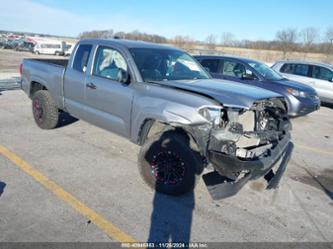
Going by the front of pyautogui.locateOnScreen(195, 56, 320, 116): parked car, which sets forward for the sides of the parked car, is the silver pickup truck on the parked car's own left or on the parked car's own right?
on the parked car's own right

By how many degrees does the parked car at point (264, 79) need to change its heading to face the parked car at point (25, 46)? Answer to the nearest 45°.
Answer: approximately 180°

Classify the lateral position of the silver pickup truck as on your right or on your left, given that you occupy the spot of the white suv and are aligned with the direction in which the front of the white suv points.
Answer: on your right

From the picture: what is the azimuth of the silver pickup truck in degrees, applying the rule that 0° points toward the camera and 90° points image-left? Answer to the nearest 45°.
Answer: approximately 315°

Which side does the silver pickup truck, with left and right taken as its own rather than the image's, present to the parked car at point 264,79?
left

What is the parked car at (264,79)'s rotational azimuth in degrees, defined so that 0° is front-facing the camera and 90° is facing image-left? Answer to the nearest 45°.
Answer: approximately 315°

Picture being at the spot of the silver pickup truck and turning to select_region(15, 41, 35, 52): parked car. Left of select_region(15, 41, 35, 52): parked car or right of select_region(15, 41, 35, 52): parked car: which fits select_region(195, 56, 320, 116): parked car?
right

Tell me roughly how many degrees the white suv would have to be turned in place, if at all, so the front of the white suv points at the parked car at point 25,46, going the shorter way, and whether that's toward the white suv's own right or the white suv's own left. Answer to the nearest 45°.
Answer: approximately 135° to the white suv's own left

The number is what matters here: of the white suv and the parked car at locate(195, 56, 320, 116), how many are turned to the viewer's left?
0
